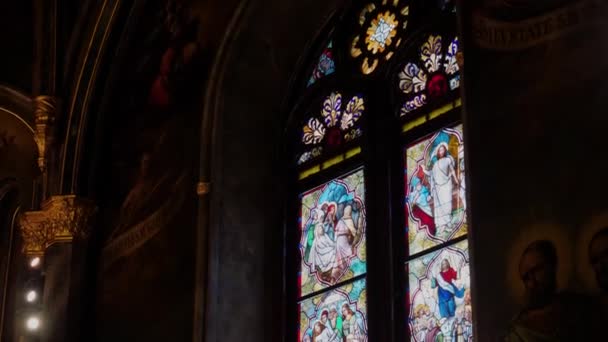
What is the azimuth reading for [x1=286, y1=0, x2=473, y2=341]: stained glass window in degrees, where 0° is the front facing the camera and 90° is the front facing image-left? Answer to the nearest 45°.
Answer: approximately 45°

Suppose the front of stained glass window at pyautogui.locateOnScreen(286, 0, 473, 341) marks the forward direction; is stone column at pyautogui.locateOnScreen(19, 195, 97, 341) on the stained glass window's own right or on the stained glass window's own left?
on the stained glass window's own right
